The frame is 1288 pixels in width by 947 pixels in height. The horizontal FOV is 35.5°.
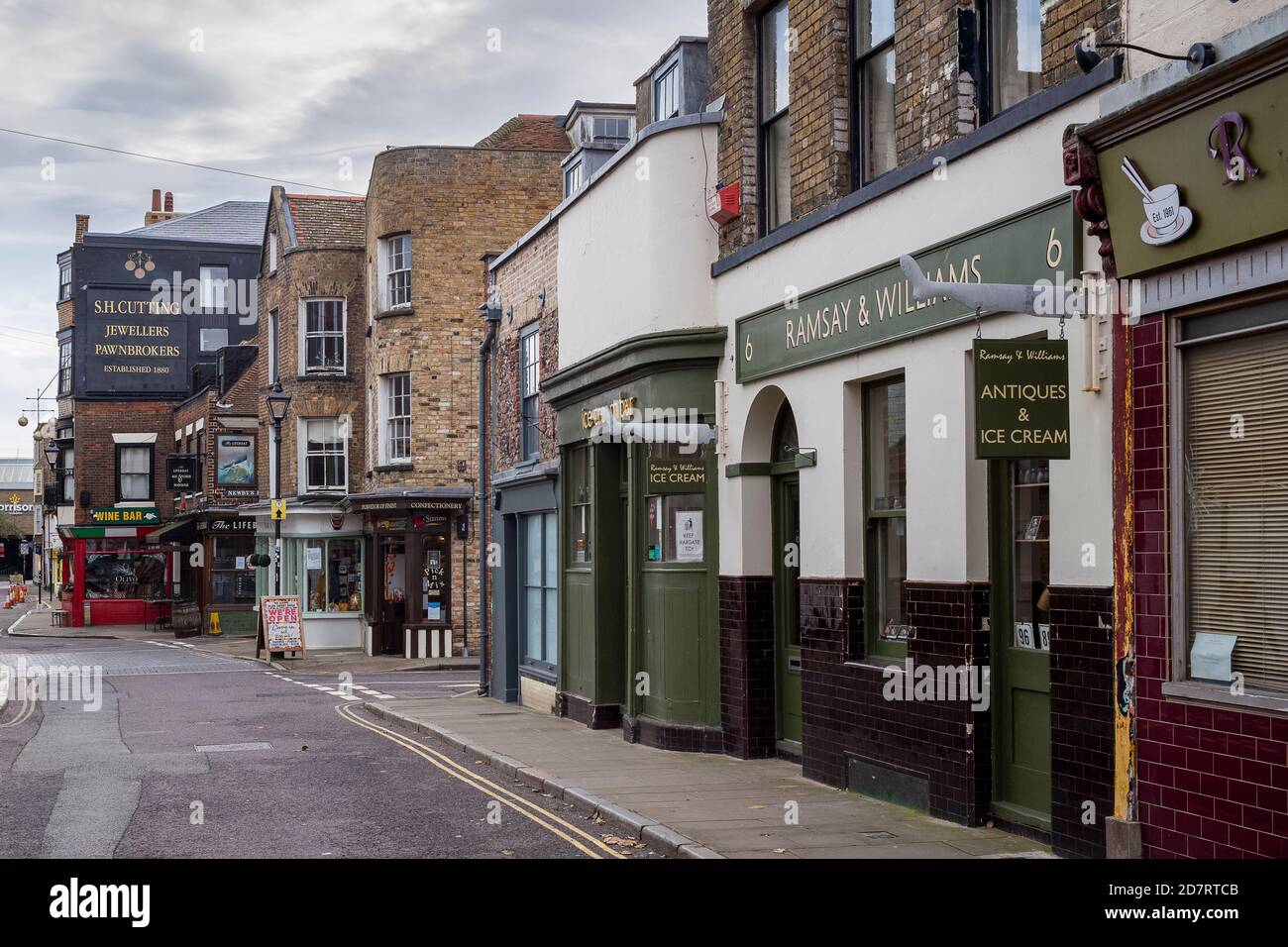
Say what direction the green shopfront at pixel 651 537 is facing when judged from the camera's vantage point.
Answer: facing the viewer and to the left of the viewer

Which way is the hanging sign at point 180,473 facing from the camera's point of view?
toward the camera

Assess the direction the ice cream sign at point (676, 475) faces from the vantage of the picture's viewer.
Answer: facing the viewer

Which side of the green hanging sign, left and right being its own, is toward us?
front

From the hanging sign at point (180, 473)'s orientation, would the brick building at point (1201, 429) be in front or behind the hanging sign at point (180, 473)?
in front

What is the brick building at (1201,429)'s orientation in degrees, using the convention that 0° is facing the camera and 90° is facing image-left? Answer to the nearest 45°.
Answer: approximately 45°

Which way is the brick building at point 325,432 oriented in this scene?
toward the camera
